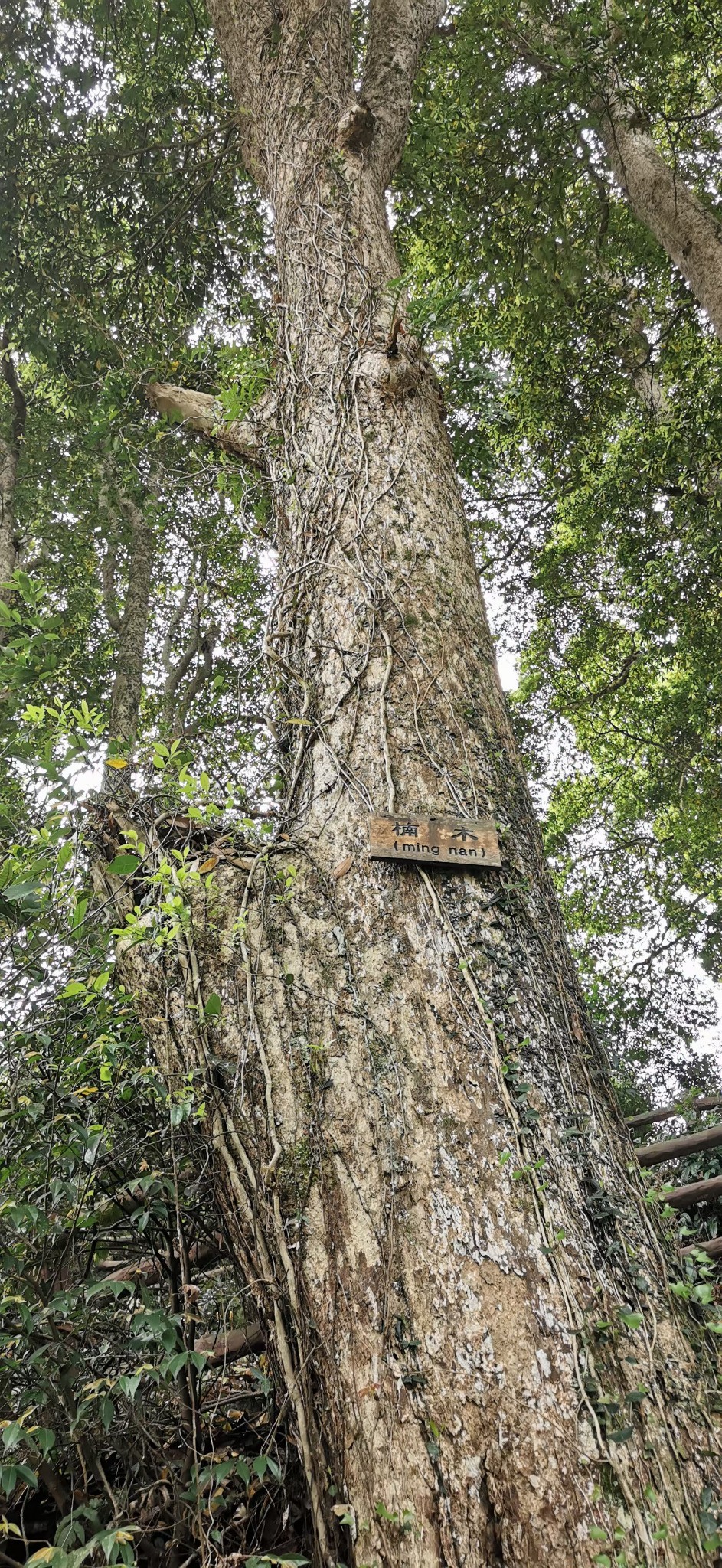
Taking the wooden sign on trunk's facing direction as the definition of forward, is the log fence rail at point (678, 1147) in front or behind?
behind

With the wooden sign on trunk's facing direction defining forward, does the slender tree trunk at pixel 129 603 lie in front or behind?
behind

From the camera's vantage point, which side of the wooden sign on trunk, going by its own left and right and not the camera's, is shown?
front
